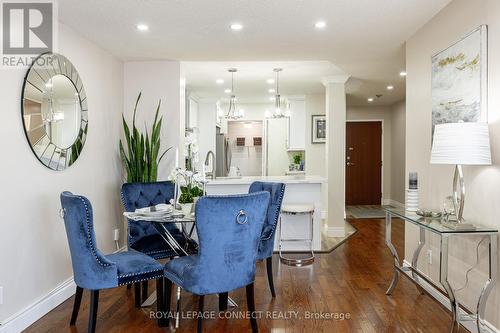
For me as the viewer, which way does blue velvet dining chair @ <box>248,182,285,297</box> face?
facing the viewer and to the left of the viewer

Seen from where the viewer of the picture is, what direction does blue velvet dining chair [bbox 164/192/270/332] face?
facing away from the viewer and to the left of the viewer

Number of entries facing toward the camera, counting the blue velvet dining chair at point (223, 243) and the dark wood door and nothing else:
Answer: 1

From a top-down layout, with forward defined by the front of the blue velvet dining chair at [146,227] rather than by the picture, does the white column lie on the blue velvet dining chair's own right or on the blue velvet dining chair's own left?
on the blue velvet dining chair's own left

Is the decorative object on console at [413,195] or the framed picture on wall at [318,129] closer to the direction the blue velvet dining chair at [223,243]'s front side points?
the framed picture on wall

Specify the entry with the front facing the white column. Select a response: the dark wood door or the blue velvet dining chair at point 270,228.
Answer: the dark wood door

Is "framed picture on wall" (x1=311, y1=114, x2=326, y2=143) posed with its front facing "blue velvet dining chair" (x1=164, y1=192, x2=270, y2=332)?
yes

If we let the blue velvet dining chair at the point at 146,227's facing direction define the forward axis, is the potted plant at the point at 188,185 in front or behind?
in front

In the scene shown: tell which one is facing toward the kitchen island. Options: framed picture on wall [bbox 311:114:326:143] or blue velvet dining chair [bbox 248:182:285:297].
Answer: the framed picture on wall

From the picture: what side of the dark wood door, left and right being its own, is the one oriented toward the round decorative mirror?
front

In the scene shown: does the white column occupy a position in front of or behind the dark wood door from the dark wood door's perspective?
in front

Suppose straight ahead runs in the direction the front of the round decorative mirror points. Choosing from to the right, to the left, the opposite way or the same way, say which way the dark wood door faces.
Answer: to the right

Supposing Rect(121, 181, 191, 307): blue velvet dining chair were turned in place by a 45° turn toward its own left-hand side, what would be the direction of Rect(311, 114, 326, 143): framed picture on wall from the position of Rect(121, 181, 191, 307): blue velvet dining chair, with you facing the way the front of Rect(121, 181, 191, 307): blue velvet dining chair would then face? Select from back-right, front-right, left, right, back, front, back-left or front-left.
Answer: front-left
